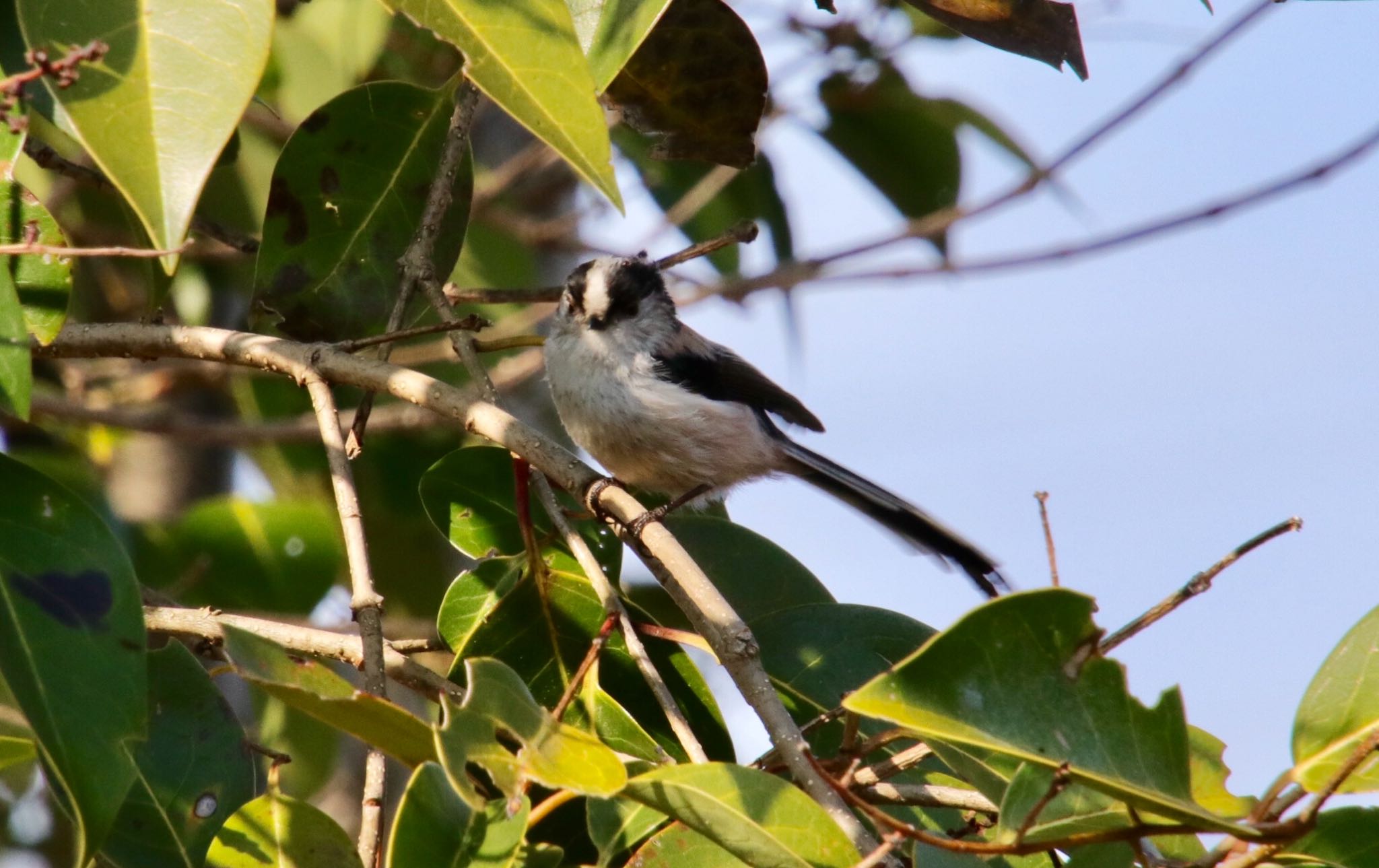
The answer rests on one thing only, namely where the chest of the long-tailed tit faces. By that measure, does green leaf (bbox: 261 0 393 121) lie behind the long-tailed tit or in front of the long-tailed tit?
in front

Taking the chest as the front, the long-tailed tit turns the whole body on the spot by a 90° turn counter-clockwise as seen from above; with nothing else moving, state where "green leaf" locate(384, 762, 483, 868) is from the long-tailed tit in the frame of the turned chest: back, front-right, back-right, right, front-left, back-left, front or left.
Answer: front-right

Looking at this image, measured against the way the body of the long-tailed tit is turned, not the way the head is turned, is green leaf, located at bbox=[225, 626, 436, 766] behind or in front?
in front

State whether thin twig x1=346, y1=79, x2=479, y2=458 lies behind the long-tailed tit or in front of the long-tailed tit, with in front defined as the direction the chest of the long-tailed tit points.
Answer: in front

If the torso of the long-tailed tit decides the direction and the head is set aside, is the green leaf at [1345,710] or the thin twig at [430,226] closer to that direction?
the thin twig

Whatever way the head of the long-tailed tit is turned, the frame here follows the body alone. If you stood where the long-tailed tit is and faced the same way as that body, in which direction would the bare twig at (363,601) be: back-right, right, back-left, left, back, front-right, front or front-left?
front-right

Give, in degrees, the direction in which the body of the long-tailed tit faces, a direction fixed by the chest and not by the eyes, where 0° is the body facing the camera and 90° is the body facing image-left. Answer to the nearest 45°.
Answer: approximately 45°

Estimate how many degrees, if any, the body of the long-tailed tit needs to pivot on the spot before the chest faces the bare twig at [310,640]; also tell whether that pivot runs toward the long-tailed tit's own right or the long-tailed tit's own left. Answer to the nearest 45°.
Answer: approximately 45° to the long-tailed tit's own right
